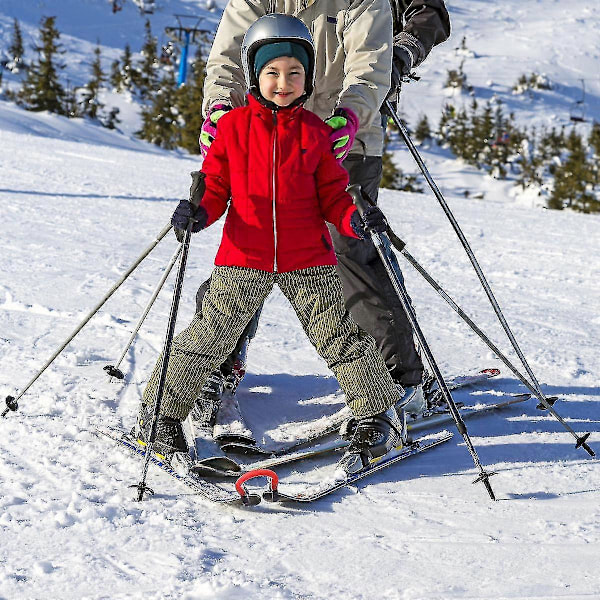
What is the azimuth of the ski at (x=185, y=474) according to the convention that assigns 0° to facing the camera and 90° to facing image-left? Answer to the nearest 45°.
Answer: approximately 315°

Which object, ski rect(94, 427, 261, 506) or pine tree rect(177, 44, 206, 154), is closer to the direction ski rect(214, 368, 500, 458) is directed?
the ski

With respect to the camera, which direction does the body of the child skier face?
toward the camera

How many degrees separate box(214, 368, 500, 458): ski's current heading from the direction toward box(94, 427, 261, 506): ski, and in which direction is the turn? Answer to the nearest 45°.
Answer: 0° — it already faces it

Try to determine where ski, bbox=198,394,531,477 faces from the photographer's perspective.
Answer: facing the viewer and to the left of the viewer

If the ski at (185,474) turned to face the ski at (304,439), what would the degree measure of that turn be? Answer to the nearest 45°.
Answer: approximately 90° to its left

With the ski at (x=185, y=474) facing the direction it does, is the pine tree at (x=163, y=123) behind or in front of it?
behind

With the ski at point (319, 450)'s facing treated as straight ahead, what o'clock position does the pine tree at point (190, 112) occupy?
The pine tree is roughly at 4 o'clock from the ski.

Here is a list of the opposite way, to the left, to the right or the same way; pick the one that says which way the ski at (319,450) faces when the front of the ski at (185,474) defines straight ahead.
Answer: to the right
